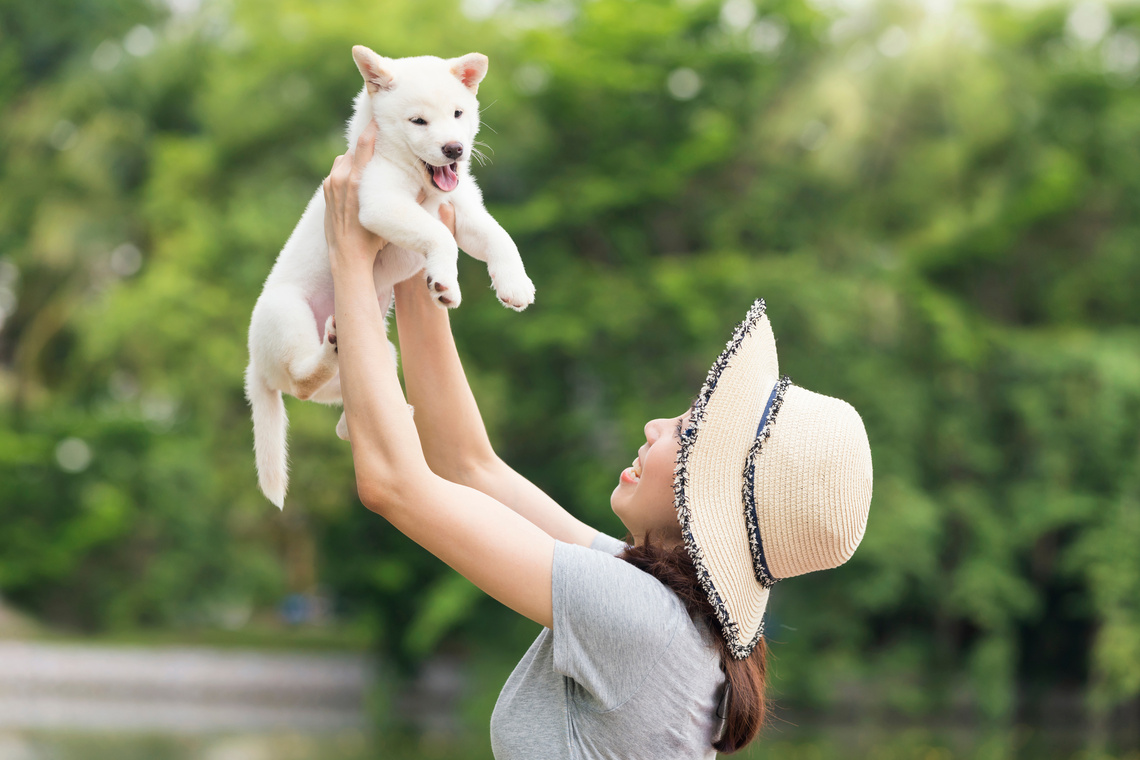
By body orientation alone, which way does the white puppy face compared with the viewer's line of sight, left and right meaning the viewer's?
facing the viewer and to the right of the viewer

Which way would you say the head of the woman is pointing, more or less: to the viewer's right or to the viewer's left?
to the viewer's left

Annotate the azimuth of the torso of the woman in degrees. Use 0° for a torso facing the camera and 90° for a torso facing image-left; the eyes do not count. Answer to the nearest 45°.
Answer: approximately 90°
